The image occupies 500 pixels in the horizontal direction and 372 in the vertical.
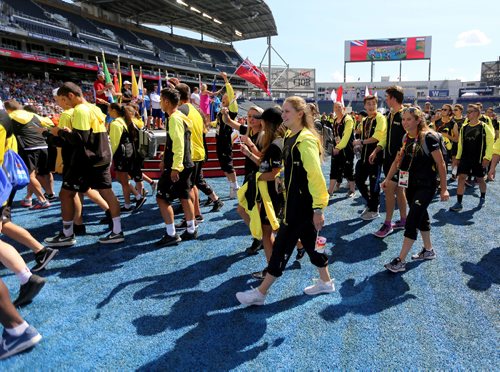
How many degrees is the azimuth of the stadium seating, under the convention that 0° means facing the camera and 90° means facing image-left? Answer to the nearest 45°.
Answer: approximately 315°

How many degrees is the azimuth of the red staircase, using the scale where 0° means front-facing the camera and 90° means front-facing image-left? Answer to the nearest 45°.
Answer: approximately 0°

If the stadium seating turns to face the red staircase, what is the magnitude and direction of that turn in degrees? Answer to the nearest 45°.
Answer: approximately 45° to its right

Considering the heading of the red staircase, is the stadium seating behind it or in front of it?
behind
